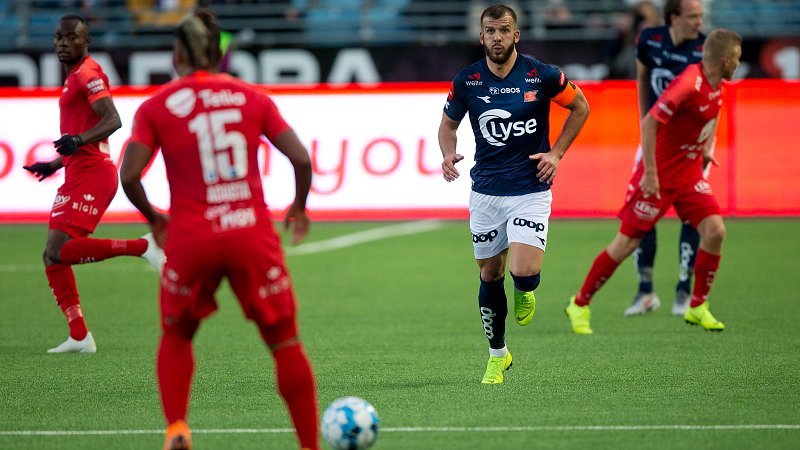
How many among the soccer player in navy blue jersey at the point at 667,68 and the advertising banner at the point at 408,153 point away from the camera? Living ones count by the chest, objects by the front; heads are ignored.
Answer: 0

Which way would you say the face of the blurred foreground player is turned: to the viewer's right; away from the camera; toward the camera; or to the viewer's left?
away from the camera

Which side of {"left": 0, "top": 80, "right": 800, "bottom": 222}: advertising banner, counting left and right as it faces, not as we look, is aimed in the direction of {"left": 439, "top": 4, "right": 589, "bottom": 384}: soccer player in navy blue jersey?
front

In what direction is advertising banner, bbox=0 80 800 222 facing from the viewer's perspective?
toward the camera

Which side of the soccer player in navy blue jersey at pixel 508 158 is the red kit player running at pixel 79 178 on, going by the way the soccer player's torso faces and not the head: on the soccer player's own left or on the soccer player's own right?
on the soccer player's own right

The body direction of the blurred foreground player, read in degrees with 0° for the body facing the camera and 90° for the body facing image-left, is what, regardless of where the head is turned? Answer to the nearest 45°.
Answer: approximately 180°

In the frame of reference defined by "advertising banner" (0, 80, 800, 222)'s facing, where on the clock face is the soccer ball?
The soccer ball is roughly at 12 o'clock from the advertising banner.

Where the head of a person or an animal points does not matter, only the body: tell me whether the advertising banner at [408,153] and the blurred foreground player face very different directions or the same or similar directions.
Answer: very different directions

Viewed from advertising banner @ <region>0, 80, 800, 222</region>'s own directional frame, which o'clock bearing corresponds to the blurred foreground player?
The blurred foreground player is roughly at 12 o'clock from the advertising banner.

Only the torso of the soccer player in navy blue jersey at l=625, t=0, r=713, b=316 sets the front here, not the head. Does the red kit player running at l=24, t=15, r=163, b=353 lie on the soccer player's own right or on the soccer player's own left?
on the soccer player's own right

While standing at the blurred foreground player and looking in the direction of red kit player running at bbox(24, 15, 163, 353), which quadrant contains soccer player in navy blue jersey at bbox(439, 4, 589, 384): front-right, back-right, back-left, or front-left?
front-right

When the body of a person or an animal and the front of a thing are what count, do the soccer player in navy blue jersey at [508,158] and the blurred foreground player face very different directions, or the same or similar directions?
very different directions

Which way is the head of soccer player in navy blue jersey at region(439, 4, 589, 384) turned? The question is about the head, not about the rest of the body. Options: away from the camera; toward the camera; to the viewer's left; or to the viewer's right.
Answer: toward the camera

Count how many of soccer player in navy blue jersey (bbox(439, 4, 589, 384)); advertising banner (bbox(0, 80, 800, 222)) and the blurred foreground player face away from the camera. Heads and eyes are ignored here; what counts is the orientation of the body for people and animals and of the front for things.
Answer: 1

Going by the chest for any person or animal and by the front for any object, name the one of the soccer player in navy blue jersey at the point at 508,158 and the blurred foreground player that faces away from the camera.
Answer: the blurred foreground player
